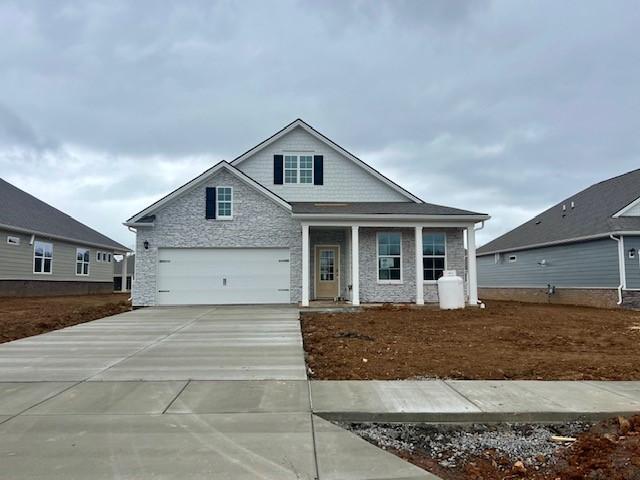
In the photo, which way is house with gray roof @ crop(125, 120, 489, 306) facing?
toward the camera

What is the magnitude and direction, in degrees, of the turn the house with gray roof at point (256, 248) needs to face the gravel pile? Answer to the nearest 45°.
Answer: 0° — it already faces it
